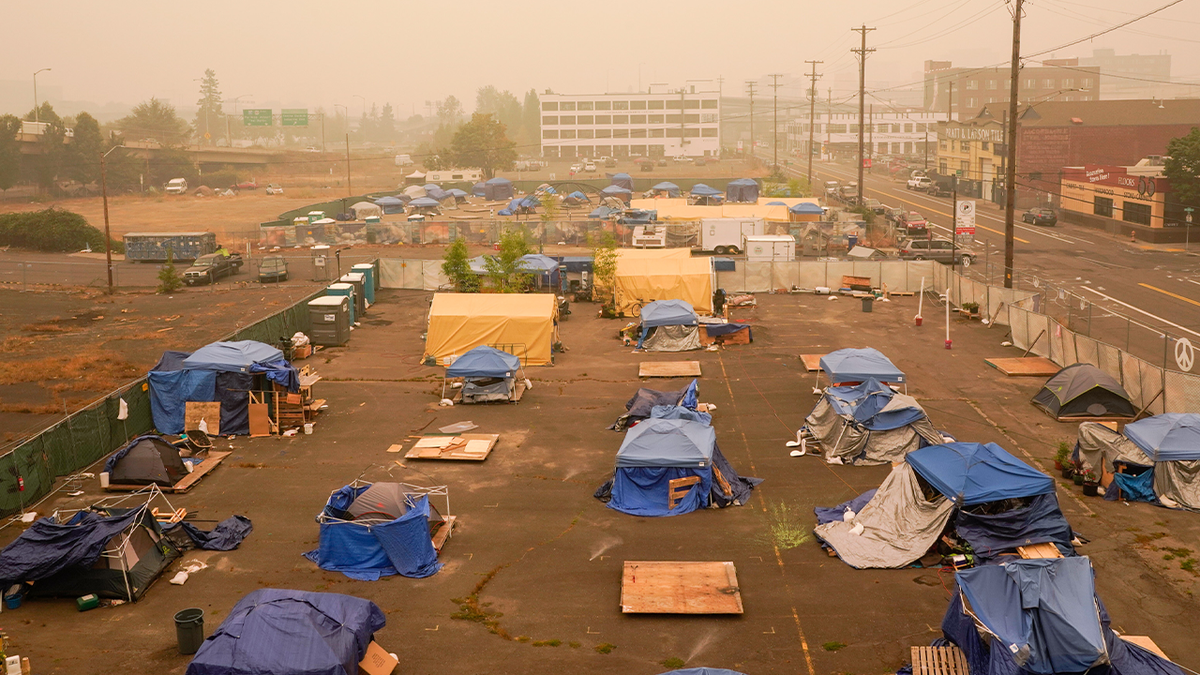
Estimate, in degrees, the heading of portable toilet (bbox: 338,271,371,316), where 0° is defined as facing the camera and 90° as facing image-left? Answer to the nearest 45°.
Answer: approximately 270°

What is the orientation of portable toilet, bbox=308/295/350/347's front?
to the viewer's right

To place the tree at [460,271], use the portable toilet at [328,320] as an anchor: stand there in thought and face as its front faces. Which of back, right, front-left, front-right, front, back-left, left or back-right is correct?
front-left

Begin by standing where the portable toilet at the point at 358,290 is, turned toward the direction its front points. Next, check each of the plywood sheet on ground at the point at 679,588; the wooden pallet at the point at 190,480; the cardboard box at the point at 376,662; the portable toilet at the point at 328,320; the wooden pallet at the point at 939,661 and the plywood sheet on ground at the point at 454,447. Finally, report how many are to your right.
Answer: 6

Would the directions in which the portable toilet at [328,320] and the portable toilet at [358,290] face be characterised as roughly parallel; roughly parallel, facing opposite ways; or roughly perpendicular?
roughly parallel

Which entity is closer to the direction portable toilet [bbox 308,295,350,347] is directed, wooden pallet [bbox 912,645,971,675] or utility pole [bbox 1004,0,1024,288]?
the utility pole

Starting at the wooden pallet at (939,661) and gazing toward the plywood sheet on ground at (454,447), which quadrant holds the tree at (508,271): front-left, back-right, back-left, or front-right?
front-right

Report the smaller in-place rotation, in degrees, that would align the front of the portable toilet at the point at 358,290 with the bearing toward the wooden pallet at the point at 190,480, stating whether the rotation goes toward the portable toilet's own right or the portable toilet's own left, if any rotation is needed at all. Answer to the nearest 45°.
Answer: approximately 90° to the portable toilet's own right

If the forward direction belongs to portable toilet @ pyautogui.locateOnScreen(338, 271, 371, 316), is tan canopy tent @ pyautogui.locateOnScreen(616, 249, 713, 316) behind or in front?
in front

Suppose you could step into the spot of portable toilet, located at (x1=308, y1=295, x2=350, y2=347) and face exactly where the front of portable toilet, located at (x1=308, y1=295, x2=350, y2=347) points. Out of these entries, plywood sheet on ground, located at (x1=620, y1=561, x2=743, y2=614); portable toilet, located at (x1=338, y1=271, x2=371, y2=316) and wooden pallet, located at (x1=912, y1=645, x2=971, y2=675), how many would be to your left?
1

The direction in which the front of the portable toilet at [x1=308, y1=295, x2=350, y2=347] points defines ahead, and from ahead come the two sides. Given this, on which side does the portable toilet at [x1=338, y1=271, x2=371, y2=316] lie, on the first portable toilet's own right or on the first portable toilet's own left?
on the first portable toilet's own left

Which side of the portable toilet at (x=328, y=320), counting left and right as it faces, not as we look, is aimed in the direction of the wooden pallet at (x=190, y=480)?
right

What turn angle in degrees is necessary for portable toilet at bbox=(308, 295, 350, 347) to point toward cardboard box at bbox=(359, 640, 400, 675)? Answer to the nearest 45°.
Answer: approximately 90° to its right

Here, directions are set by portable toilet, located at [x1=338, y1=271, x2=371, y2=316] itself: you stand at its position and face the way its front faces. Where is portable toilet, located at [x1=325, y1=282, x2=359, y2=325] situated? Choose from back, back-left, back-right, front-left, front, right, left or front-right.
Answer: right

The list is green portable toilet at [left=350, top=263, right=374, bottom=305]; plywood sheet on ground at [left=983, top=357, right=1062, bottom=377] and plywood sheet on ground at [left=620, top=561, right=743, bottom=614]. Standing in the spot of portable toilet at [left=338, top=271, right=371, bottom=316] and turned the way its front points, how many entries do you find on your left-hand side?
1

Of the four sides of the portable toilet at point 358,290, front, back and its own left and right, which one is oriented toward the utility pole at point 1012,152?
front
